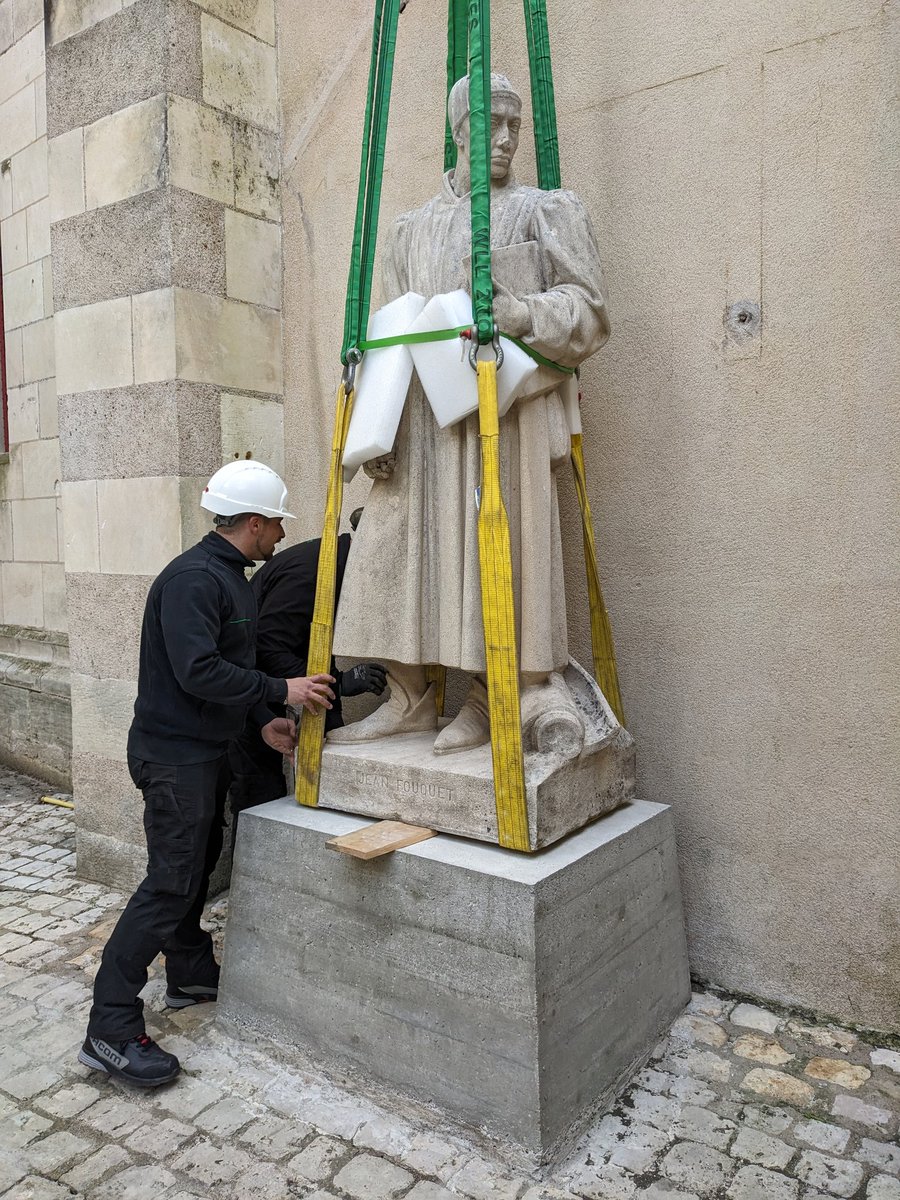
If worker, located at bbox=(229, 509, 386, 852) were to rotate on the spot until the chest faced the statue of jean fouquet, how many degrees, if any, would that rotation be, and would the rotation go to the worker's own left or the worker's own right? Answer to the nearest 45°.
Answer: approximately 45° to the worker's own right

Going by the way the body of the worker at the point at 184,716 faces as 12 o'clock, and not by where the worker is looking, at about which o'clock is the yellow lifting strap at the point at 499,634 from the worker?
The yellow lifting strap is roughly at 1 o'clock from the worker.

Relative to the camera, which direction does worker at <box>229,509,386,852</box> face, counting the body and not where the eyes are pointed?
to the viewer's right

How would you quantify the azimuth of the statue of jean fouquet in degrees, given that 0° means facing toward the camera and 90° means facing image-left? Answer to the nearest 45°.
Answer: approximately 45°

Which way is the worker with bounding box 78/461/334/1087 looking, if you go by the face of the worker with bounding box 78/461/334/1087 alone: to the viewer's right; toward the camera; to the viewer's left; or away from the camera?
to the viewer's right

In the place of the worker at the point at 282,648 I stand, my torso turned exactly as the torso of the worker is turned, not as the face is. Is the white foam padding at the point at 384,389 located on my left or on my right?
on my right

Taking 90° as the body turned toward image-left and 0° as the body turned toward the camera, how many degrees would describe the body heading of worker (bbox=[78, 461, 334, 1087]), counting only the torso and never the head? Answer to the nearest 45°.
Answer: approximately 270°

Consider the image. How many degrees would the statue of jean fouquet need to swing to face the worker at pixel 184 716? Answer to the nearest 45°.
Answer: approximately 45° to its right

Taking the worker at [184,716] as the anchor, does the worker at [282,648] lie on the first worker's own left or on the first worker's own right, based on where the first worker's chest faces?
on the first worker's own left

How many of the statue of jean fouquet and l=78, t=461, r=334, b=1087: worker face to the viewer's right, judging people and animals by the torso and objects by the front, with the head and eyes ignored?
1

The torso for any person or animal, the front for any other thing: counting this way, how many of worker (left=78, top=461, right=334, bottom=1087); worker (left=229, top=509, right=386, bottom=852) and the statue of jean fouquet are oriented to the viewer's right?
2
